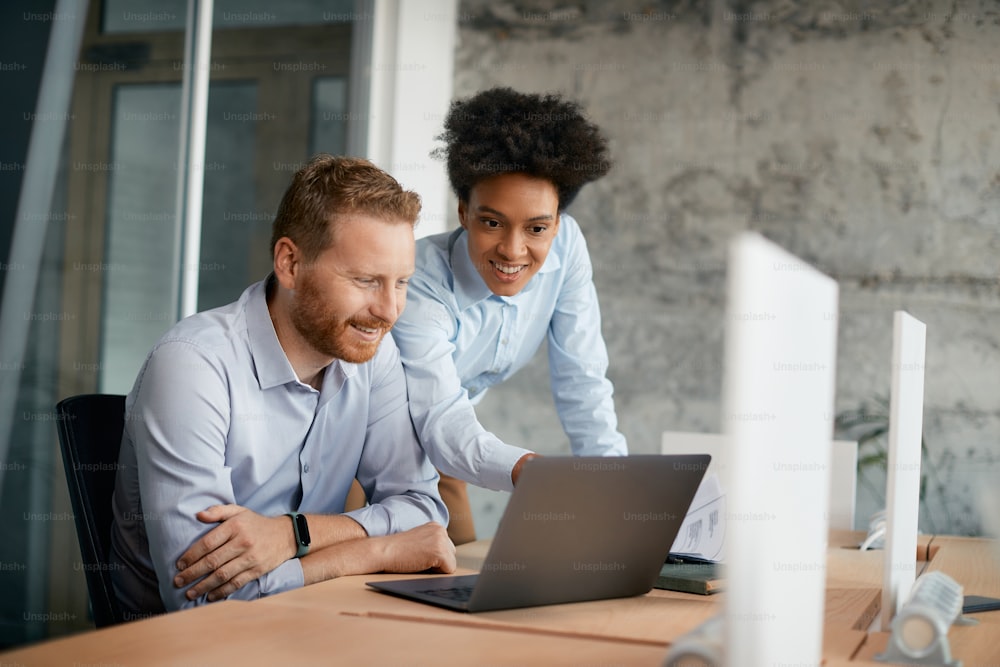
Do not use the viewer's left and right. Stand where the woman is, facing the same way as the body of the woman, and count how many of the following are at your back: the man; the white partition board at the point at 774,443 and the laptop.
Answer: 0

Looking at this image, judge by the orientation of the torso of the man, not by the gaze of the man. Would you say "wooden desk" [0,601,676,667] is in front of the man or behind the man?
in front

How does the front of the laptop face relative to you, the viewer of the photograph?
facing away from the viewer and to the left of the viewer

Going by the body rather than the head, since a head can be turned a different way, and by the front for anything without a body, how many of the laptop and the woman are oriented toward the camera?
1

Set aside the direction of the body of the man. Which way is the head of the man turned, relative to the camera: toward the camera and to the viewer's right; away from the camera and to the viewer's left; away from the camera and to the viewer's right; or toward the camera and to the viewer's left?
toward the camera and to the viewer's right

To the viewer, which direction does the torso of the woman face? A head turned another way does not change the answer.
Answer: toward the camera

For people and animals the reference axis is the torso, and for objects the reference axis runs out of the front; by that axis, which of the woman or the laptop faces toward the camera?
the woman

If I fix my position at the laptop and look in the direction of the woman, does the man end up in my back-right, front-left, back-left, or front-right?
front-left

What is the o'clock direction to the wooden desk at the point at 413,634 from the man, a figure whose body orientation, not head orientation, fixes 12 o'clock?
The wooden desk is roughly at 1 o'clock from the man.

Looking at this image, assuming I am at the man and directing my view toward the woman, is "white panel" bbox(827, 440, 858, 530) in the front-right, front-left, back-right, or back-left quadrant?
front-right

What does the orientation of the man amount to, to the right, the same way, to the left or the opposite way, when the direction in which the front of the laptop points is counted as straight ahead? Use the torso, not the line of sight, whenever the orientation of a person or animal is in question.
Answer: the opposite way

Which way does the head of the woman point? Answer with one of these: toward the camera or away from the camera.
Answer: toward the camera

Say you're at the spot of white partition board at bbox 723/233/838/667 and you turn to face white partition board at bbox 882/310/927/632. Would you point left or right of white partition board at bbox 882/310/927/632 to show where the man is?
left

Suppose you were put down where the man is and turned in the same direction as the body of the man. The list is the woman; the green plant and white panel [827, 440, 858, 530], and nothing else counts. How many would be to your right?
0

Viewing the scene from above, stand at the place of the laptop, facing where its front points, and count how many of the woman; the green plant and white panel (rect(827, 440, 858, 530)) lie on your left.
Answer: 0

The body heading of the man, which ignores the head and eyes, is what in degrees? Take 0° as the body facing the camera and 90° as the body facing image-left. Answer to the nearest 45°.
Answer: approximately 315°

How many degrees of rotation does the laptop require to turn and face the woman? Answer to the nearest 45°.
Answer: approximately 45° to its right
